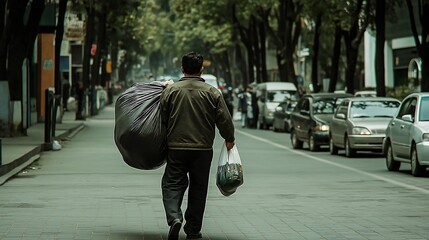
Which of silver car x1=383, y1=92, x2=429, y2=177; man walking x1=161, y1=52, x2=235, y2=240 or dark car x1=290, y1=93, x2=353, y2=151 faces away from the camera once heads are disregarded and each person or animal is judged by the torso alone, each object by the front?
the man walking

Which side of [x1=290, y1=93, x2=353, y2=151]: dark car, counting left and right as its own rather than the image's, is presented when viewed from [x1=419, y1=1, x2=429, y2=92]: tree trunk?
left

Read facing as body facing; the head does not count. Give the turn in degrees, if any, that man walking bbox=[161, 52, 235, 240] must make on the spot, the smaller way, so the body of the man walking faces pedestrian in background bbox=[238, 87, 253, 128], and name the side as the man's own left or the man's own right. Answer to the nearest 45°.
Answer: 0° — they already face them

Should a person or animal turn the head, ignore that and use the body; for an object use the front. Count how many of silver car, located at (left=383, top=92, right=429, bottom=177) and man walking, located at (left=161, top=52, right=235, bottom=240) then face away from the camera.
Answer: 1

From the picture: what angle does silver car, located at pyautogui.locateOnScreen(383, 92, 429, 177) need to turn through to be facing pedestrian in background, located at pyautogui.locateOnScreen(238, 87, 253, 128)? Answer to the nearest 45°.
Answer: approximately 135° to its left

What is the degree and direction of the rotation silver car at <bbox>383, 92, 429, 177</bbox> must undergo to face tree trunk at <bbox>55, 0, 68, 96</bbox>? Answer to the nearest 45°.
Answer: approximately 180°

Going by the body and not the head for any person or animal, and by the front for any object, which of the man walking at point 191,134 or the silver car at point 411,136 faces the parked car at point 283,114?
the man walking

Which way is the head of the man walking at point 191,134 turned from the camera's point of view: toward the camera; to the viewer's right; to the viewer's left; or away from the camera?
away from the camera

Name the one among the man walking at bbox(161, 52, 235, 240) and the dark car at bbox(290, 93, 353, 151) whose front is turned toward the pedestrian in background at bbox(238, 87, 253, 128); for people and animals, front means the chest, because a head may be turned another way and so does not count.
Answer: the man walking

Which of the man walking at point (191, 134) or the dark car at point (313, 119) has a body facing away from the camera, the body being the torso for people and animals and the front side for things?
the man walking

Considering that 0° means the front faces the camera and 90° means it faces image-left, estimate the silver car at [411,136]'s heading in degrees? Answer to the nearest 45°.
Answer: approximately 315°

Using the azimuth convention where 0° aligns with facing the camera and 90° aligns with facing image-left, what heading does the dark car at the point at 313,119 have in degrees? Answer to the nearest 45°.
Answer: approximately 315°

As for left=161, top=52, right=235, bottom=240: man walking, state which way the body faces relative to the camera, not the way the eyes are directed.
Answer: away from the camera

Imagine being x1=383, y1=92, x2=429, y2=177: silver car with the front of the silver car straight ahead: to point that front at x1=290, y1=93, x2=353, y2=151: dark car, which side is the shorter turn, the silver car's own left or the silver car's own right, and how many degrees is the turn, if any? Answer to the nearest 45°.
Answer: approximately 135° to the silver car's own left

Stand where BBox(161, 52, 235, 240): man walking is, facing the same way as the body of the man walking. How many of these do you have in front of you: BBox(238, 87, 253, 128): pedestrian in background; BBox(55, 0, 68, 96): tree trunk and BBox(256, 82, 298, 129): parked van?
3
